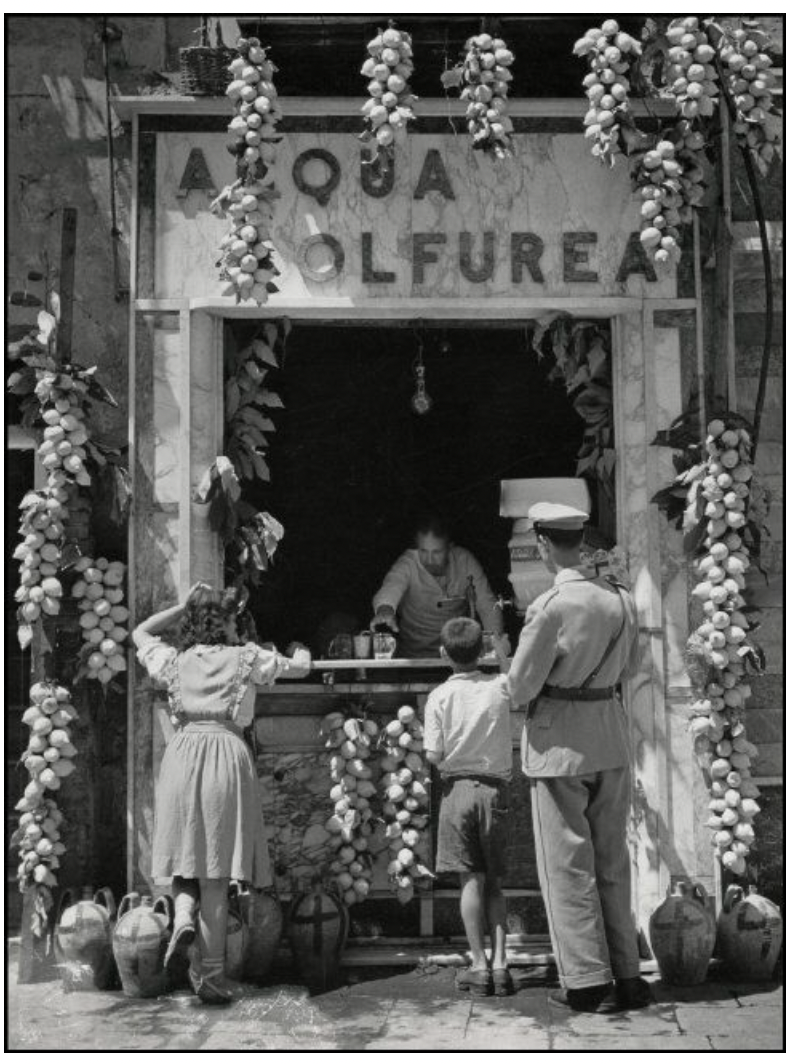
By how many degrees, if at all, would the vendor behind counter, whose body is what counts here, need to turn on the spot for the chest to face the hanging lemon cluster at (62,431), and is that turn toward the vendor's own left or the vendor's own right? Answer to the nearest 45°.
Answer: approximately 45° to the vendor's own right

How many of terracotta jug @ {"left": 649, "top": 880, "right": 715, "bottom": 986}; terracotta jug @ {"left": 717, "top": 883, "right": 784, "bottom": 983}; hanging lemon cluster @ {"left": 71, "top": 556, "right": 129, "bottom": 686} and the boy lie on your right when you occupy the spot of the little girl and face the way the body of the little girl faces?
3

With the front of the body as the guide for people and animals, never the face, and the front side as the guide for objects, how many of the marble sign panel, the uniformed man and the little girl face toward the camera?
1

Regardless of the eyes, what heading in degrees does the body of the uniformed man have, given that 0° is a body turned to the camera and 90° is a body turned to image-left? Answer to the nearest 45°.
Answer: approximately 135°

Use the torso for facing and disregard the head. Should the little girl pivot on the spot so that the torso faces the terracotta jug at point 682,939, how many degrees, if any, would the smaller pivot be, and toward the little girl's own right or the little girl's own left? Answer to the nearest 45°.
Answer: approximately 90° to the little girl's own right

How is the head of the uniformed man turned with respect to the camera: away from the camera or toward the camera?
away from the camera

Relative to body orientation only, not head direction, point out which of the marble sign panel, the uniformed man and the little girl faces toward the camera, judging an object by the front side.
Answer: the marble sign panel

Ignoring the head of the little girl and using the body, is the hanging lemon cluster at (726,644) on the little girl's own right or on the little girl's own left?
on the little girl's own right

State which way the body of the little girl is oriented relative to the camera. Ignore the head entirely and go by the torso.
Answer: away from the camera

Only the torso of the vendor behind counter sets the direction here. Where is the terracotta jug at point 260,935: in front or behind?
in front
